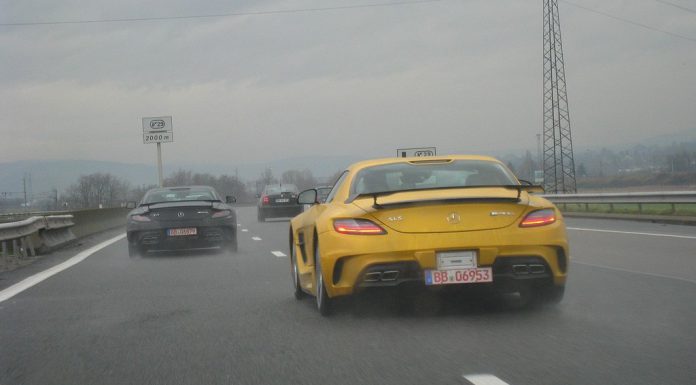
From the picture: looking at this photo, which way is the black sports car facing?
away from the camera

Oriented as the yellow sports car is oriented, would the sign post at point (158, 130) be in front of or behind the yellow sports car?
in front

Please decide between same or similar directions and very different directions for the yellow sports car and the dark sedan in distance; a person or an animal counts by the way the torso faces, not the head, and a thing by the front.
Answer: same or similar directions

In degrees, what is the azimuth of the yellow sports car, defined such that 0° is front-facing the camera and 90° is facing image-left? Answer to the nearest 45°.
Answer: approximately 180°

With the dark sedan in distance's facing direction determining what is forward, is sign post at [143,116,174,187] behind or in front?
in front

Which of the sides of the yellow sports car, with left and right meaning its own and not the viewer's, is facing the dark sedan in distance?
front

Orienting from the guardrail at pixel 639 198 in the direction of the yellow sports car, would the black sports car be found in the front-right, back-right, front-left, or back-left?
front-right

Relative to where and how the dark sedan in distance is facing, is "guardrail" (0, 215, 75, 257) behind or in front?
behind

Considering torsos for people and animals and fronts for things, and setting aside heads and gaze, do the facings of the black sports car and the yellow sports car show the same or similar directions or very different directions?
same or similar directions

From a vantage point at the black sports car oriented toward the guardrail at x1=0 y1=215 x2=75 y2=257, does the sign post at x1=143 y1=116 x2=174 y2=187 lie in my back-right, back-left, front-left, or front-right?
front-right

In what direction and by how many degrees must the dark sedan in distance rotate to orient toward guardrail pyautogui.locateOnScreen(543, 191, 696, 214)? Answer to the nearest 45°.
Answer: approximately 135° to its right

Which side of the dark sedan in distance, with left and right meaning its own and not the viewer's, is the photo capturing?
back

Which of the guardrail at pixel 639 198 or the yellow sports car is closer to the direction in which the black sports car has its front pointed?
the guardrail
